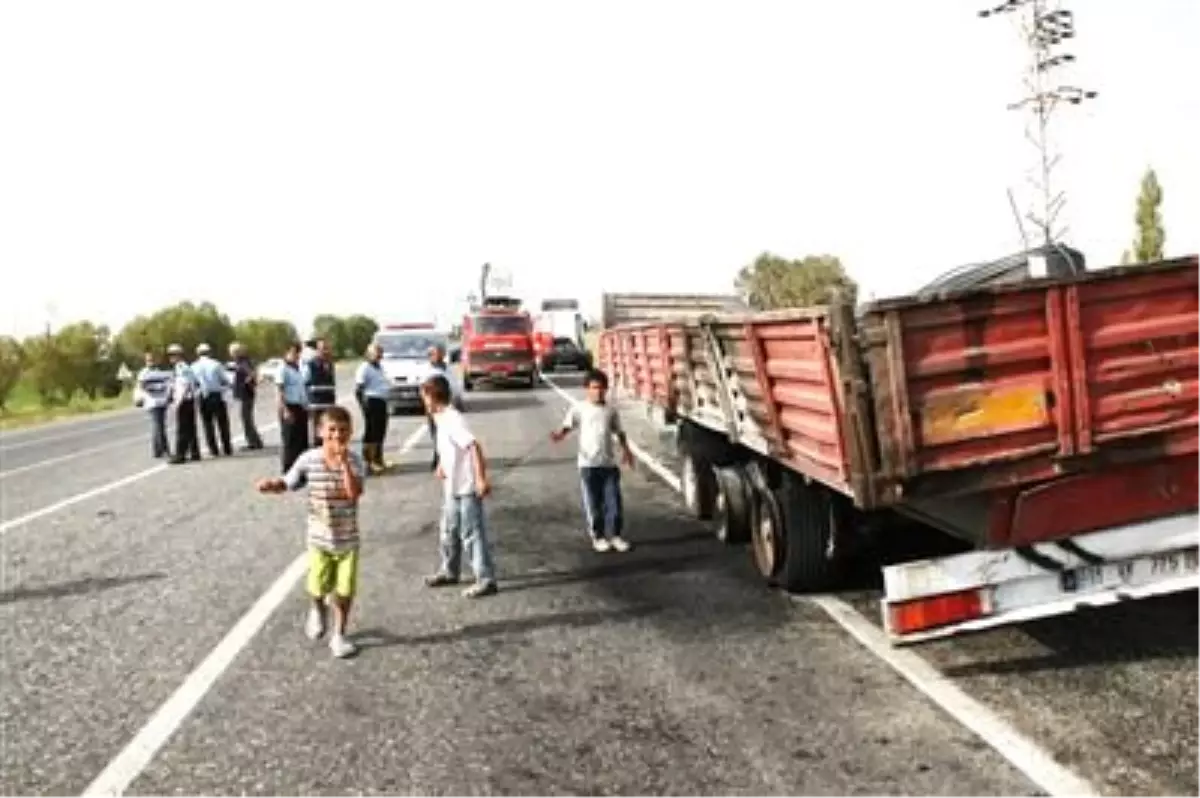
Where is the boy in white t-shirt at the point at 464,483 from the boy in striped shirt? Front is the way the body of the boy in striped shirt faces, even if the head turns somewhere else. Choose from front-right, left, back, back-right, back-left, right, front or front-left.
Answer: back-left

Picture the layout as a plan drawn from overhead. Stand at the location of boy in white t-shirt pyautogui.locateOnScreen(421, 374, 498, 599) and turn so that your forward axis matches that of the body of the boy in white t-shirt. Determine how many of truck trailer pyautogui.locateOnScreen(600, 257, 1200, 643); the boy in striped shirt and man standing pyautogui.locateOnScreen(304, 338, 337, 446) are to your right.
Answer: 1

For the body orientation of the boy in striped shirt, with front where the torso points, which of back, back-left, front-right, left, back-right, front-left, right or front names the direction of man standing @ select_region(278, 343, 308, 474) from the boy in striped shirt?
back

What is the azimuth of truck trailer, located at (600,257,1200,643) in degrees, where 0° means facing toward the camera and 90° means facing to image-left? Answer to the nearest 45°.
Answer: approximately 135°

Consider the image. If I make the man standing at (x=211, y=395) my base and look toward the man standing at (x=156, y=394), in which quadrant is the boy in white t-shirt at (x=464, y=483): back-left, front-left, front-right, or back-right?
back-left

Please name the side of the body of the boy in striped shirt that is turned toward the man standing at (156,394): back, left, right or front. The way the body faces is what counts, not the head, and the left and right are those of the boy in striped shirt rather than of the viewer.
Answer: back

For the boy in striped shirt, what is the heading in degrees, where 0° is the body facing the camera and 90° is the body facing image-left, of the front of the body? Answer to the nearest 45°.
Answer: approximately 0°

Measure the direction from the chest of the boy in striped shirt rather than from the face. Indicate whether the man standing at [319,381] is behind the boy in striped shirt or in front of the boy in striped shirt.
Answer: behind
